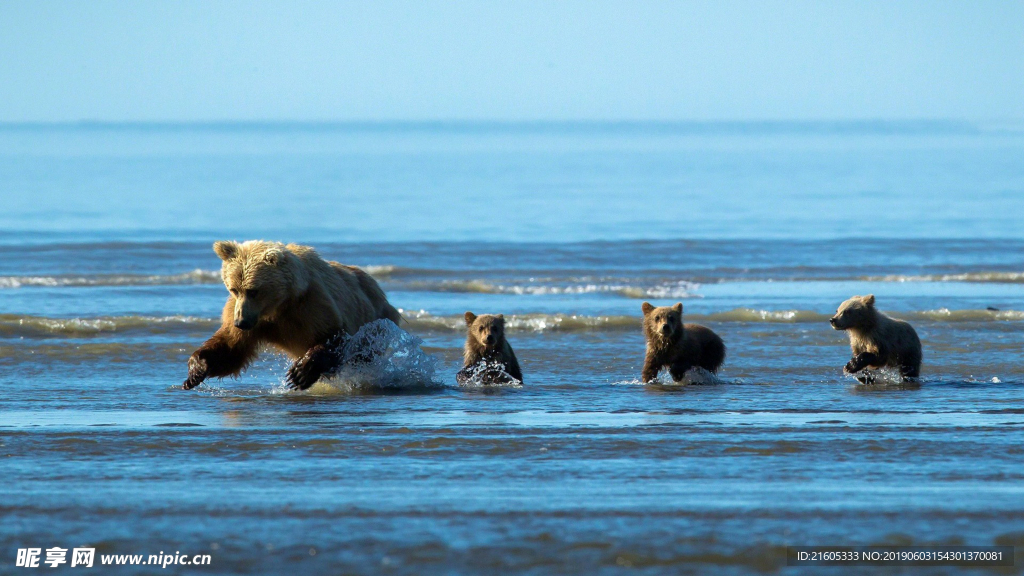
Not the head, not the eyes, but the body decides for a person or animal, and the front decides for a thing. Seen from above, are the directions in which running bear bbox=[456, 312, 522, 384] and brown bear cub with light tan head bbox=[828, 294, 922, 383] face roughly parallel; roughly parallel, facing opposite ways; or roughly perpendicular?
roughly perpendicular

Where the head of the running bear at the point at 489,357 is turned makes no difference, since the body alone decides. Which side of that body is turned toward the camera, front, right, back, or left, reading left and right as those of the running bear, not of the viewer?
front

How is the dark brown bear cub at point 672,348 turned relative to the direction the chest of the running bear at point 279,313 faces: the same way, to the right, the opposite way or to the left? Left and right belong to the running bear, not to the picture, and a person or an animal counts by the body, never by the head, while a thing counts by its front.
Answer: the same way

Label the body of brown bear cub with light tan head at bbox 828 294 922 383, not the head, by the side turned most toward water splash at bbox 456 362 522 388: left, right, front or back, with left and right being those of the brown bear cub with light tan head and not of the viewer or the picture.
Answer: front

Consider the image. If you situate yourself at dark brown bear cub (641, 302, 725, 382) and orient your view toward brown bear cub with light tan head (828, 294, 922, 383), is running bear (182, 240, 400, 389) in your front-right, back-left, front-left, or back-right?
back-right

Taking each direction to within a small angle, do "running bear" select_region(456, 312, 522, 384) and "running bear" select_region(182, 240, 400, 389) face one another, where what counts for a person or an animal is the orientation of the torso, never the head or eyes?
no

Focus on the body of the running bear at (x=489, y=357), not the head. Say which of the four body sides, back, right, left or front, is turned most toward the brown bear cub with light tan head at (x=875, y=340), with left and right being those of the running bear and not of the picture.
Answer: left

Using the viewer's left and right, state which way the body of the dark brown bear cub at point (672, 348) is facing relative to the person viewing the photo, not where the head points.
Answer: facing the viewer and to the left of the viewer

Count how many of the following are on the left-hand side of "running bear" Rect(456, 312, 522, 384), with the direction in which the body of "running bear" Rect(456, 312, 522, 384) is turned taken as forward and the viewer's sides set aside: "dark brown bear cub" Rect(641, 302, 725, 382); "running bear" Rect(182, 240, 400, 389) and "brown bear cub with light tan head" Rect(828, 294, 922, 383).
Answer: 2

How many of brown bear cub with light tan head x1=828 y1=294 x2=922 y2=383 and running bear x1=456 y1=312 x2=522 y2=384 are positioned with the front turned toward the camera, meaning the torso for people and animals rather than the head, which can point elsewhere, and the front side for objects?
1

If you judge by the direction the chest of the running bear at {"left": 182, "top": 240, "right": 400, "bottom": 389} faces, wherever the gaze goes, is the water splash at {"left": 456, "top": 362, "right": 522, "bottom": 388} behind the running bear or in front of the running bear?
behind

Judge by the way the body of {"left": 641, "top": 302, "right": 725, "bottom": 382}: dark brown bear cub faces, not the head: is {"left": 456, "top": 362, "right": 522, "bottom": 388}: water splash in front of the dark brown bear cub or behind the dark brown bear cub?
in front

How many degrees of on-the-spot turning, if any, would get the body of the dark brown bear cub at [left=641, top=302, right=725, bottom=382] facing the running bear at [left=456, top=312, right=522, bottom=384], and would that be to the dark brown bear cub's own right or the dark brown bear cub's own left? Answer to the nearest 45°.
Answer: approximately 45° to the dark brown bear cub's own right

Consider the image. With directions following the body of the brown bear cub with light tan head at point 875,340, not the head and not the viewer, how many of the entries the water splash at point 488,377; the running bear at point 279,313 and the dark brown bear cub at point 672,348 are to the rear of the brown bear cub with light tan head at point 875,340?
0

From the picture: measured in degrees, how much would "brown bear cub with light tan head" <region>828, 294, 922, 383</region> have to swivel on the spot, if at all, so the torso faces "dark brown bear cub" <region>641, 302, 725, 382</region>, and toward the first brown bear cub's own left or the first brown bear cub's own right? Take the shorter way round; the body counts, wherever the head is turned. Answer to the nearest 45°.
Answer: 0° — it already faces it

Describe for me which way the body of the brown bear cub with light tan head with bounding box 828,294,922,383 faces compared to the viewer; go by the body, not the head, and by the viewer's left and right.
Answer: facing to the left of the viewer

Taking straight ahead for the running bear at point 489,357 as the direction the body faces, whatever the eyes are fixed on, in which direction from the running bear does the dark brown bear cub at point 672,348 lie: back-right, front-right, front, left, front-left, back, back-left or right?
left

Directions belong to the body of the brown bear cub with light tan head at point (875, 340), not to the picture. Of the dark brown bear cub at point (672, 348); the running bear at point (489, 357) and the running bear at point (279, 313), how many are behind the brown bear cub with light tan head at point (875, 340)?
0
